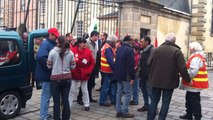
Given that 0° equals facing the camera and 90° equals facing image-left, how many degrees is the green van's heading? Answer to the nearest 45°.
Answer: approximately 90°

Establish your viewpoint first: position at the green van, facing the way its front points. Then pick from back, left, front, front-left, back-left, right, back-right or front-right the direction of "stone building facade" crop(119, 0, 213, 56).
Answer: back-right

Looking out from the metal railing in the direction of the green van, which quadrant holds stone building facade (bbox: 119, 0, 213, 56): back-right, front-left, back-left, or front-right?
back-left

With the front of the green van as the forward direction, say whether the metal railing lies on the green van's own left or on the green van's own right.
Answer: on the green van's own right
